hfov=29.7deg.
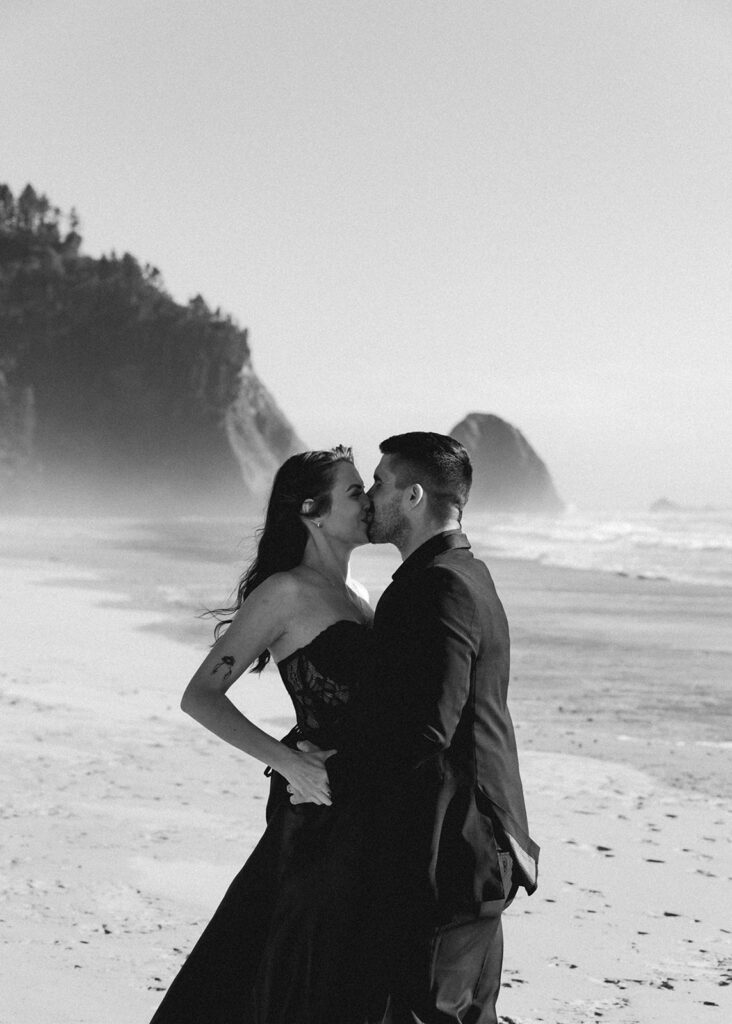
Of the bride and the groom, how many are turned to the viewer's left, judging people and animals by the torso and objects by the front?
1

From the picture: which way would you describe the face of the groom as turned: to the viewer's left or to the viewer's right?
to the viewer's left

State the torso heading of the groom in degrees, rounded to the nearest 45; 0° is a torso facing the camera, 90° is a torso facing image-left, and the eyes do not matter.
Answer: approximately 90°

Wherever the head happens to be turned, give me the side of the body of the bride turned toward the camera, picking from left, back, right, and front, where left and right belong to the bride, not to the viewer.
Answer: right

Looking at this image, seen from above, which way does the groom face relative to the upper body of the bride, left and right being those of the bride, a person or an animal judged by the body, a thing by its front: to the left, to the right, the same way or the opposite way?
the opposite way

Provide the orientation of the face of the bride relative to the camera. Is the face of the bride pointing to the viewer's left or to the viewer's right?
to the viewer's right
